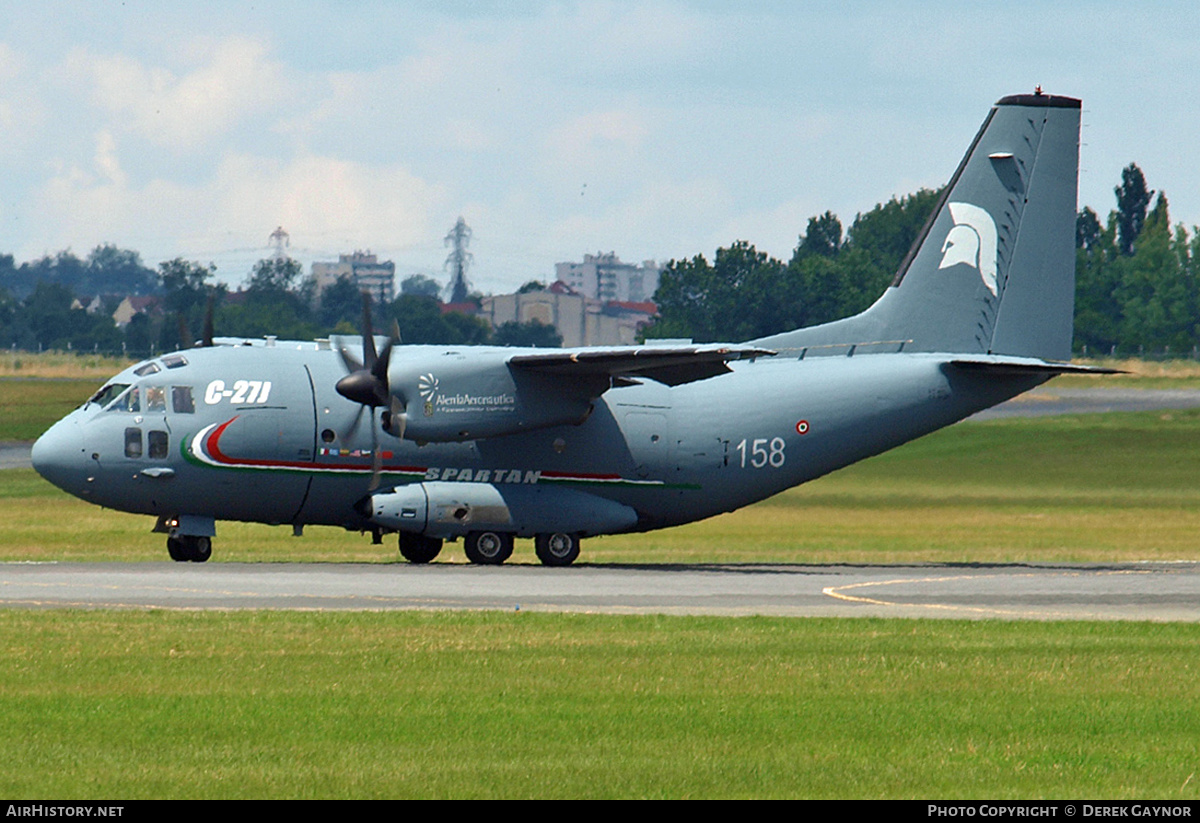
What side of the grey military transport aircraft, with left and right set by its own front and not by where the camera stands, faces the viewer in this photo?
left
